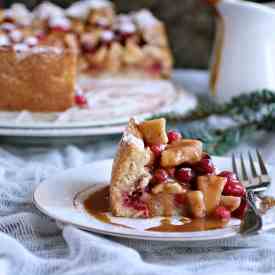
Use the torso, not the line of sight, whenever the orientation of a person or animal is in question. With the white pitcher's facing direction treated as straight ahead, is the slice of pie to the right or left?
on its left

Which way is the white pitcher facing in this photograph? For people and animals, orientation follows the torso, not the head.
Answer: to the viewer's left

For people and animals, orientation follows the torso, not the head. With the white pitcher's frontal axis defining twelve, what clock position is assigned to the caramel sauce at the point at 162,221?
The caramel sauce is roughly at 9 o'clock from the white pitcher.

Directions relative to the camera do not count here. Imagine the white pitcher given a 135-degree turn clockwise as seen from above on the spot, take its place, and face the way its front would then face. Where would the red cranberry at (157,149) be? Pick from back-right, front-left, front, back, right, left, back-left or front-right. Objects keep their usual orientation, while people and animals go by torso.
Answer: back-right

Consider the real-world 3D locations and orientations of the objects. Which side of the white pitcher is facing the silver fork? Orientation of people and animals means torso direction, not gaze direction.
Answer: left

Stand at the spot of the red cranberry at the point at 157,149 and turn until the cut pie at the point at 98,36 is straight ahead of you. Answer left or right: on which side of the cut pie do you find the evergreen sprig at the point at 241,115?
right

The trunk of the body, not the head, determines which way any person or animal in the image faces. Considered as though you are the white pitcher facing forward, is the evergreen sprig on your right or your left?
on your left

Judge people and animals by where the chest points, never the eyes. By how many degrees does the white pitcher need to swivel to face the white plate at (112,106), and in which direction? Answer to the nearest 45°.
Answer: approximately 45° to its left

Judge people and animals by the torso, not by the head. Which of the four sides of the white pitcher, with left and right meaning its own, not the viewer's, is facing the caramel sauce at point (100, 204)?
left
